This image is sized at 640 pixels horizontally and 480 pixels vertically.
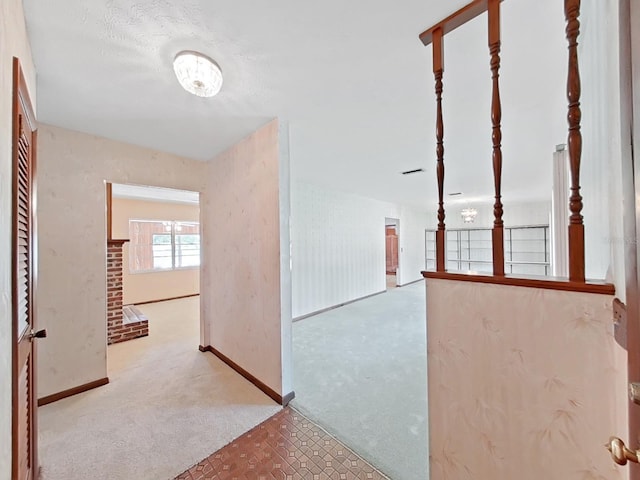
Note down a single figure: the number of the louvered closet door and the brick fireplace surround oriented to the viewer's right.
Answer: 2

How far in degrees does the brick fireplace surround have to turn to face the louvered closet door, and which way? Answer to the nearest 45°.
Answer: approximately 90° to its right

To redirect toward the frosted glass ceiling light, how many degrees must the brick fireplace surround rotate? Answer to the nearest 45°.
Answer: approximately 90° to its right

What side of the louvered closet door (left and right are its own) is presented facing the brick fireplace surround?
left

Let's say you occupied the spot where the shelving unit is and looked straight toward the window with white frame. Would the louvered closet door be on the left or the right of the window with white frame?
left

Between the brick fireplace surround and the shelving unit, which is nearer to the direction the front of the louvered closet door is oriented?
the shelving unit

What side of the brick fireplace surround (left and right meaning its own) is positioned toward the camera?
right

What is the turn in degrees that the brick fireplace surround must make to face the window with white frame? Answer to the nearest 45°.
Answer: approximately 90° to its left

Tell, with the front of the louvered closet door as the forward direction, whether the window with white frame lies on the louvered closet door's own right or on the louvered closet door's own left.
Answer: on the louvered closet door's own left

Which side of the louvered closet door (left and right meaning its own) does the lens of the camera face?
right
